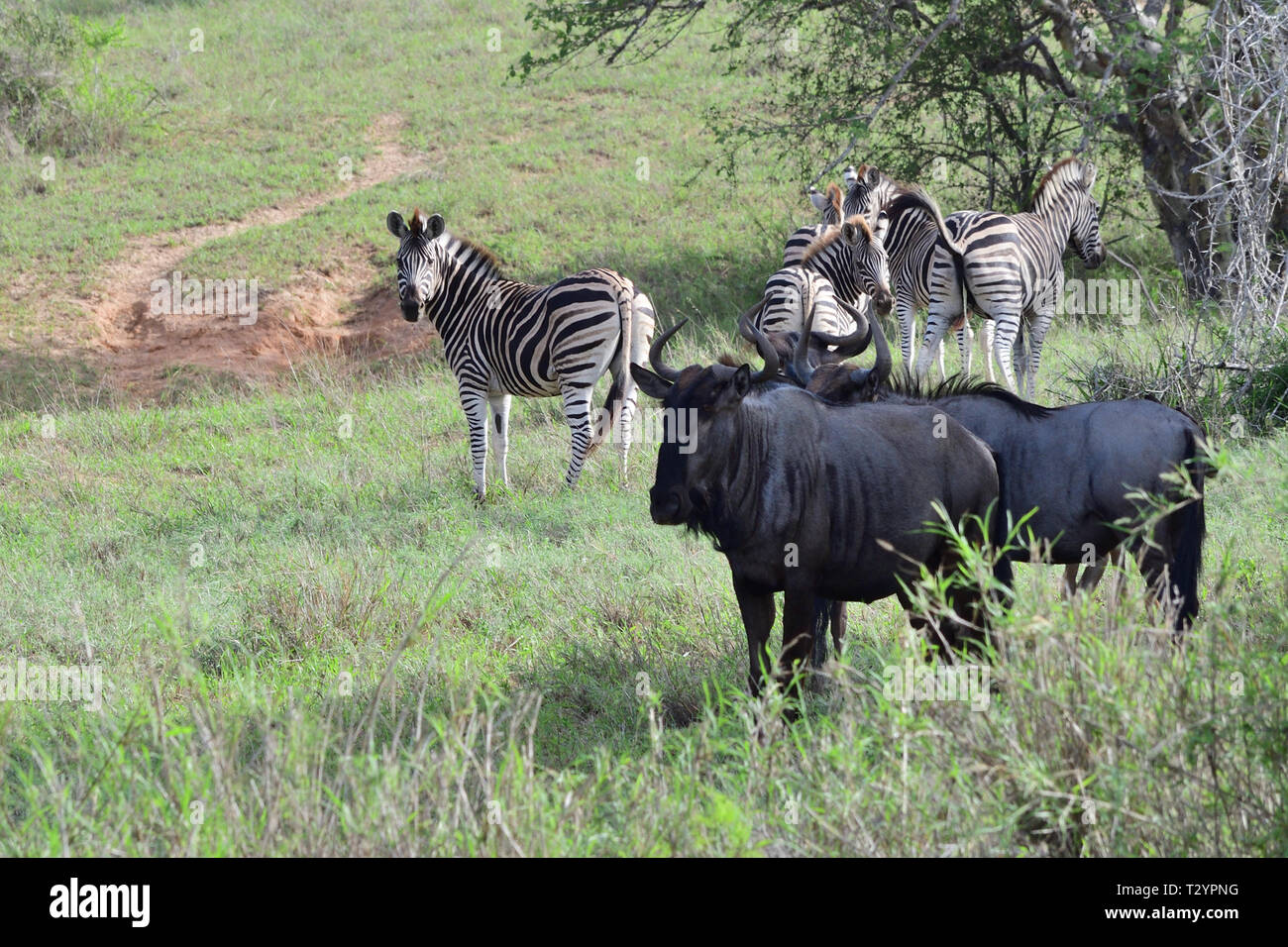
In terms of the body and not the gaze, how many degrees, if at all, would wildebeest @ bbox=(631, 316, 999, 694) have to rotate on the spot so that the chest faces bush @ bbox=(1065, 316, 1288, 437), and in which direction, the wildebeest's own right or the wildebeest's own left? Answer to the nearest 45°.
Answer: approximately 180°

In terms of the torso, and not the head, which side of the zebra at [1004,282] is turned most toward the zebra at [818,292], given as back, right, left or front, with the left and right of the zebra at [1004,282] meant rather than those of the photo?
back

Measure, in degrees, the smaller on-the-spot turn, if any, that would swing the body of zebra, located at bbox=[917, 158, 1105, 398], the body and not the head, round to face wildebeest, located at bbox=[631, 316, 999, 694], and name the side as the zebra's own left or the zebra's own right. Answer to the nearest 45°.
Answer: approximately 135° to the zebra's own right

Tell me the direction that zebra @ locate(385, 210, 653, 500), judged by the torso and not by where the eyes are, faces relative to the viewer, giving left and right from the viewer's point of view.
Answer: facing away from the viewer and to the left of the viewer

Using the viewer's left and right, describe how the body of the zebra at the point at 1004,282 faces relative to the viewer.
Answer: facing away from the viewer and to the right of the viewer
